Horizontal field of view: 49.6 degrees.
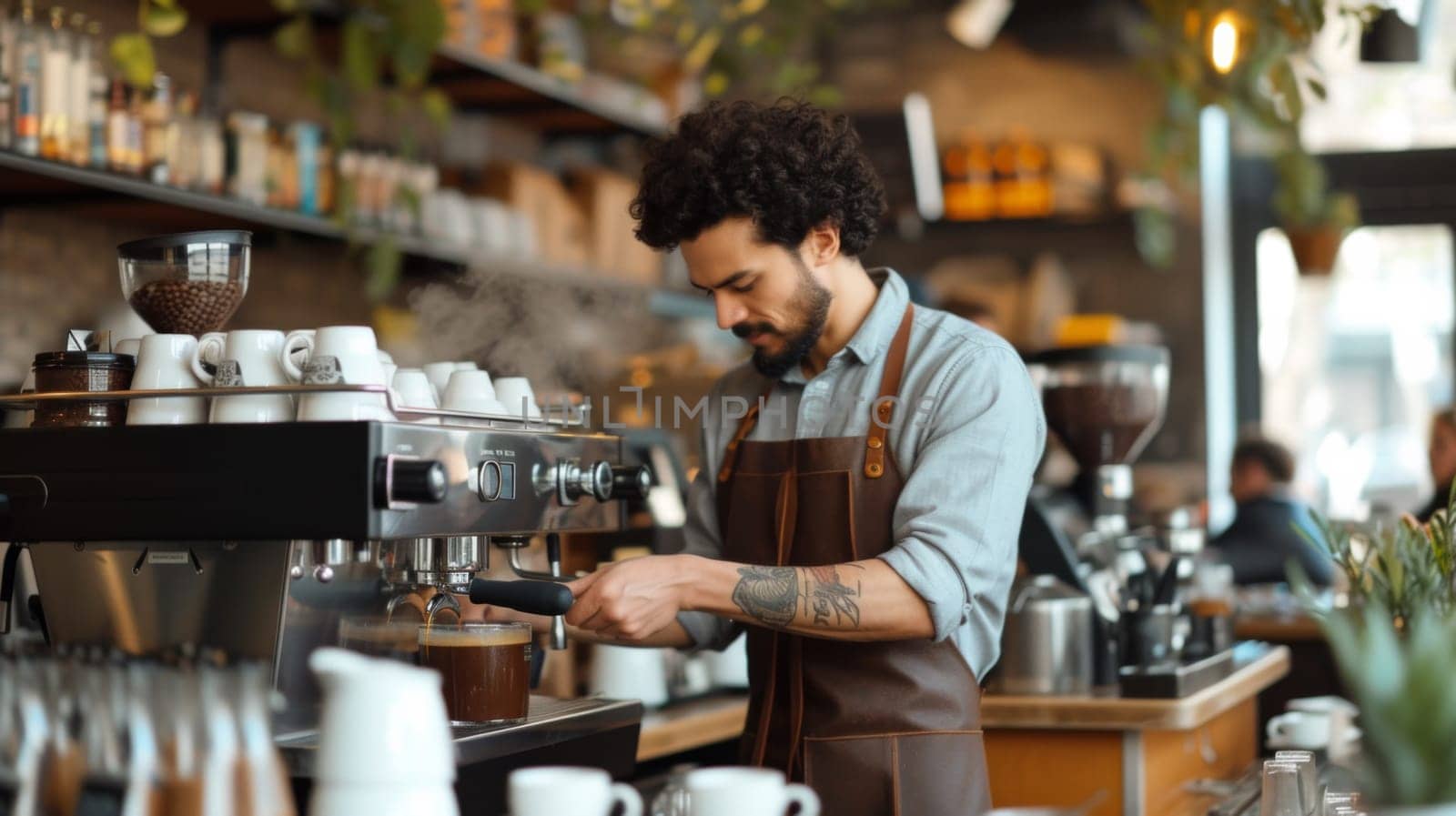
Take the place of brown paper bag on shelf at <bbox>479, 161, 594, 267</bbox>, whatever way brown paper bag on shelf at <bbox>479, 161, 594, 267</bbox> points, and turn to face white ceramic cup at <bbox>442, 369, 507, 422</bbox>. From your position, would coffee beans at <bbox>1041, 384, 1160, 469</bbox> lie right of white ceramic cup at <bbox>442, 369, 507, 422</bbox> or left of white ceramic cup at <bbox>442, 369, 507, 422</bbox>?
left

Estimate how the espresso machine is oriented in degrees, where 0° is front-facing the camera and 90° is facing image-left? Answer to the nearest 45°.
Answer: approximately 315°

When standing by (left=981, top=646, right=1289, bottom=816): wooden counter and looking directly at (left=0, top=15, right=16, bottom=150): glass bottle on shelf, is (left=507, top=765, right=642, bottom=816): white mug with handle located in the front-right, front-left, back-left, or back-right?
front-left

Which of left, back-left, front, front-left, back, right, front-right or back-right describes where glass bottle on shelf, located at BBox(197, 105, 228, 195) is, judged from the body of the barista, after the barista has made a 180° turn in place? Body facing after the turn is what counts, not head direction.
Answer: left

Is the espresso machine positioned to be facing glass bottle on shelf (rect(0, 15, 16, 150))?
no

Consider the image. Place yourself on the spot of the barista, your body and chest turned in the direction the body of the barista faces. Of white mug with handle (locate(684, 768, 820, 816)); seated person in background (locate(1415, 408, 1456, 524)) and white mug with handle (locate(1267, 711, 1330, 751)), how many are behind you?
2

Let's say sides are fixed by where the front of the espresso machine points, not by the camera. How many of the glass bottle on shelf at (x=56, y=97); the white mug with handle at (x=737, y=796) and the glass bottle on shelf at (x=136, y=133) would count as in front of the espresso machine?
1

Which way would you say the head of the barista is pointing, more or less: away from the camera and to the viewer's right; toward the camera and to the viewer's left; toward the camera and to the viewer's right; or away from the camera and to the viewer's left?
toward the camera and to the viewer's left

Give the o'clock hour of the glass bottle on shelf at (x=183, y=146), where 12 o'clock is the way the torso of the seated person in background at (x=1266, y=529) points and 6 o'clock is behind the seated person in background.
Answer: The glass bottle on shelf is roughly at 12 o'clock from the seated person in background.

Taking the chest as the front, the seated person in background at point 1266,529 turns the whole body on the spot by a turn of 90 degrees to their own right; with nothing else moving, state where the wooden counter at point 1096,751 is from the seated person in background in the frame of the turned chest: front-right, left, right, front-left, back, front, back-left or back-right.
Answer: back-left

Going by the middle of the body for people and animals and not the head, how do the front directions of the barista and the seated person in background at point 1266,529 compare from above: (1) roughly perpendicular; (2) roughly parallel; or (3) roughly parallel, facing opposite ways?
roughly parallel

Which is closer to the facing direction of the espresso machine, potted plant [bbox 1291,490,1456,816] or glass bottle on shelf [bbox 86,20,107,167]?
the potted plant

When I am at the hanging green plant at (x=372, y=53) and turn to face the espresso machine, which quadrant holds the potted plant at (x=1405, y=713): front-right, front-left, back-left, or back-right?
front-left
